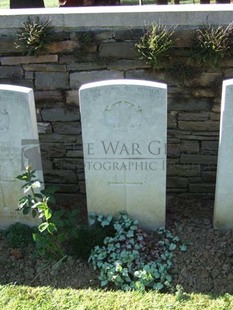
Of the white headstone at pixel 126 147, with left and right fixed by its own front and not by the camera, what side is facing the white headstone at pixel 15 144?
right

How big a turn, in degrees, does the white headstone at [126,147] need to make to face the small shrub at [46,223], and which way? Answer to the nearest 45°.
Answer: approximately 90° to its right

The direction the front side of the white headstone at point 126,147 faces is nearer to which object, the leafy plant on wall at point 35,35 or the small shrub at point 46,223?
the small shrub

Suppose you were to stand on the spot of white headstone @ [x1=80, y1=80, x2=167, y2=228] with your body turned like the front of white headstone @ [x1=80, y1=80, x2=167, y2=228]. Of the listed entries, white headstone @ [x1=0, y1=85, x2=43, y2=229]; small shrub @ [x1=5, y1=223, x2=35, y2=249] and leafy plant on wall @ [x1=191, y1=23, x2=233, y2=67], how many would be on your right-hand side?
2

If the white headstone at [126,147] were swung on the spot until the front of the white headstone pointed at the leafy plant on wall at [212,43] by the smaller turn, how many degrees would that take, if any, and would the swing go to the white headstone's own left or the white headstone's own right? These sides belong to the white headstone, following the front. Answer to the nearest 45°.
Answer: approximately 135° to the white headstone's own left

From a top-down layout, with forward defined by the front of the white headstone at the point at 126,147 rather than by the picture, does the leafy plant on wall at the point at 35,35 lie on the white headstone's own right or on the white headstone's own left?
on the white headstone's own right

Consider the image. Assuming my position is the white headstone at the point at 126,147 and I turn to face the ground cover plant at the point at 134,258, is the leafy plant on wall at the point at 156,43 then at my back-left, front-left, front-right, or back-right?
back-left

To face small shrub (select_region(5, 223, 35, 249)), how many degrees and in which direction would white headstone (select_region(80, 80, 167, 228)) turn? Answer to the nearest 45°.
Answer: approximately 90° to its right

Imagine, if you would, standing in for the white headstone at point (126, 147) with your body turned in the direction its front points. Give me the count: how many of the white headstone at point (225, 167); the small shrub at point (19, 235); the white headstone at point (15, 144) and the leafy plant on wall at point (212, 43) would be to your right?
2

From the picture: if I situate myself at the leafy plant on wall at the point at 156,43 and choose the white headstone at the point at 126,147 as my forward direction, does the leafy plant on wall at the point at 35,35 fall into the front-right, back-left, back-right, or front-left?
front-right

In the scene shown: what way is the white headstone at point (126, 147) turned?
toward the camera
